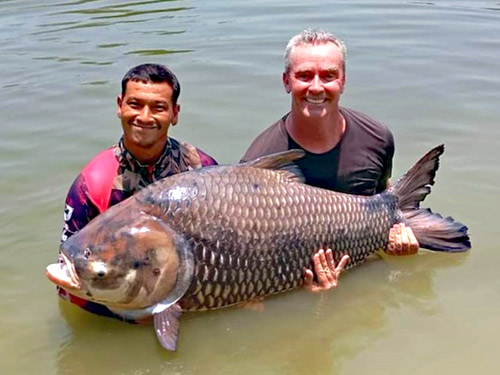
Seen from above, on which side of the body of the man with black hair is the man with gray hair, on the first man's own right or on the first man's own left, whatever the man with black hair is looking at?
on the first man's own left

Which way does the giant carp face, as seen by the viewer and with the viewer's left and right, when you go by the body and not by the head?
facing to the left of the viewer

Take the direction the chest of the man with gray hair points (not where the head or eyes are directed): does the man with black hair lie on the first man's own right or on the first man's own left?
on the first man's own right
